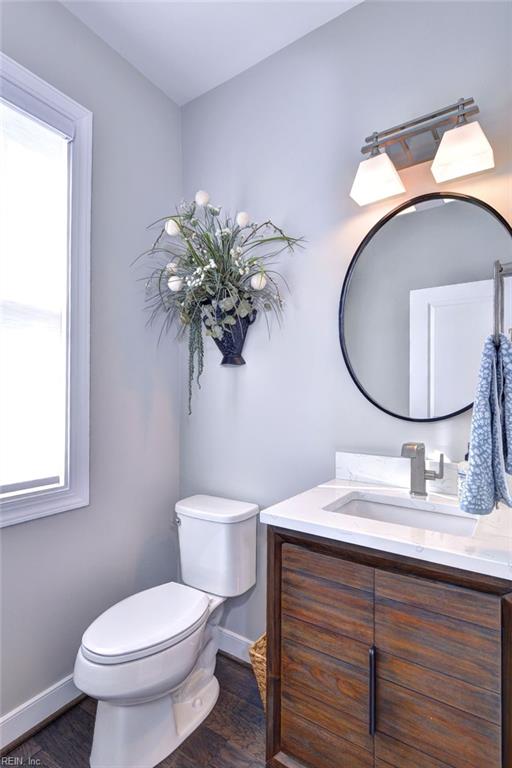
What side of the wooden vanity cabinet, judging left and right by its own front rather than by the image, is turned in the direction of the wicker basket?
right

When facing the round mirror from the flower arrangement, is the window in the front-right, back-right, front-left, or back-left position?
back-right

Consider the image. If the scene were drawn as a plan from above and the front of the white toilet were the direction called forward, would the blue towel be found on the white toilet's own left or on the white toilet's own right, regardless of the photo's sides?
on the white toilet's own left

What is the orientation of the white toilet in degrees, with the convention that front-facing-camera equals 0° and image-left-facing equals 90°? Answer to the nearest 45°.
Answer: approximately 45°

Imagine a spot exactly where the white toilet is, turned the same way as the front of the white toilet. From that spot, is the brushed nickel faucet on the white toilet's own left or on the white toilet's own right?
on the white toilet's own left

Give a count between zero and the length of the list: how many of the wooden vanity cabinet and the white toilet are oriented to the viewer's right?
0

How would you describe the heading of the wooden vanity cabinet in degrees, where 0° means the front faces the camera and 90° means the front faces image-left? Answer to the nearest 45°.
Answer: approximately 45°
